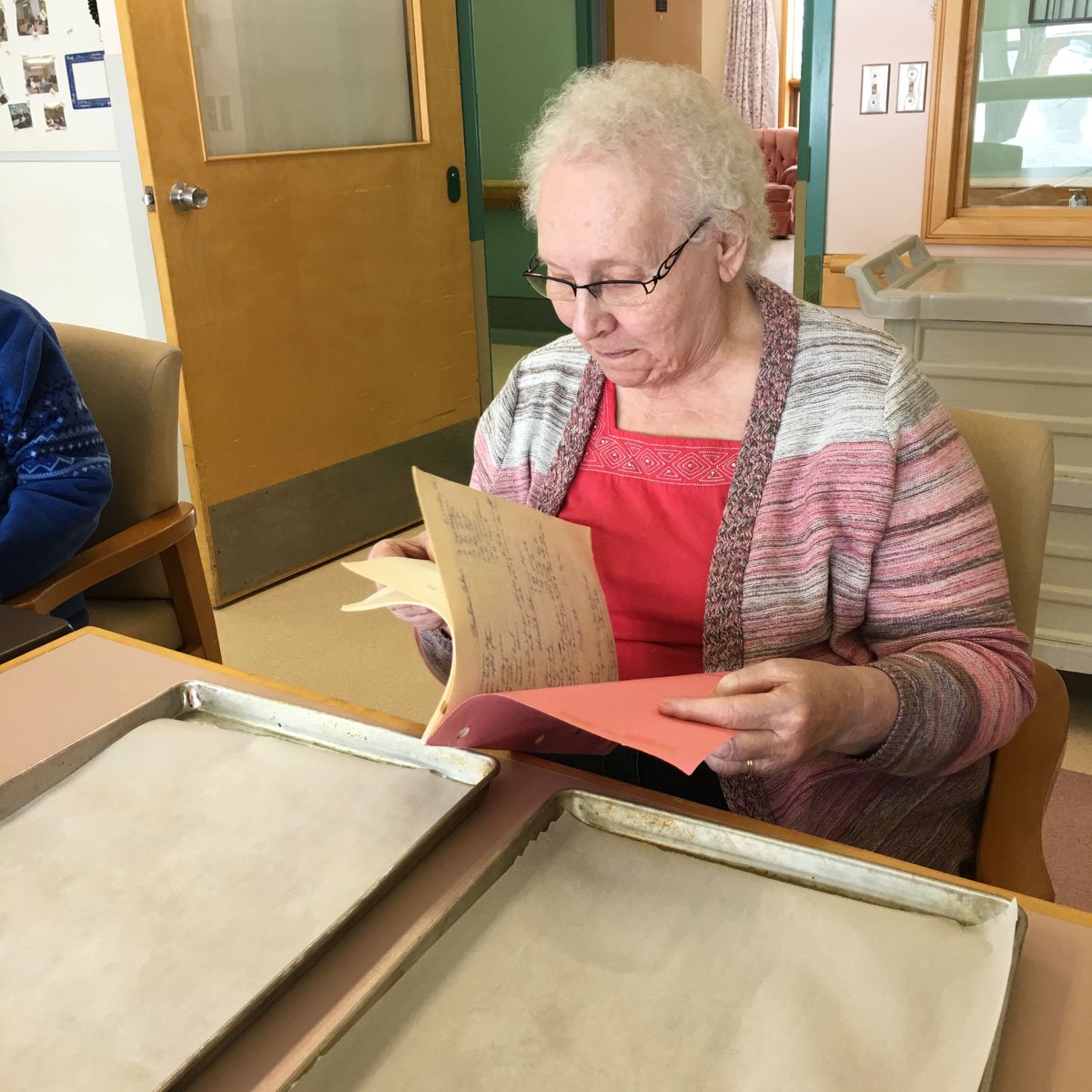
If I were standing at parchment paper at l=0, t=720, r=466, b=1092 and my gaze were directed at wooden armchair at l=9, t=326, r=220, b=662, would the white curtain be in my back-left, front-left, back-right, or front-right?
front-right

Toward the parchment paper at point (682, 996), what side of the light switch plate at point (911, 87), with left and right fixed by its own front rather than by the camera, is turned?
front

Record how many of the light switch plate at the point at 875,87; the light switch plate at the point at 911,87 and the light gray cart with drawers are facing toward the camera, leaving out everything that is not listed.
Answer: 3

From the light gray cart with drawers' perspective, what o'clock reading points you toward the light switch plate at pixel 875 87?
The light switch plate is roughly at 5 o'clock from the light gray cart with drawers.

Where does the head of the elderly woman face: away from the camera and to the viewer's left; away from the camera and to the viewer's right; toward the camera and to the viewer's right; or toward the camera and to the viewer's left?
toward the camera and to the viewer's left

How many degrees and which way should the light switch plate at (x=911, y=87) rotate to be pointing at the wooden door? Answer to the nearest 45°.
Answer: approximately 90° to its right

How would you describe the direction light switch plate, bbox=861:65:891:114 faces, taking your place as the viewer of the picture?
facing the viewer

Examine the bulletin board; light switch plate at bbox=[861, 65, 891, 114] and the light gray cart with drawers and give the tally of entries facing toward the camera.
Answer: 3

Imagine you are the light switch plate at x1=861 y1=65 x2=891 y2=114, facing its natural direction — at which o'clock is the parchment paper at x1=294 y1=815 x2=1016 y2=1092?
The parchment paper is roughly at 12 o'clock from the light switch plate.

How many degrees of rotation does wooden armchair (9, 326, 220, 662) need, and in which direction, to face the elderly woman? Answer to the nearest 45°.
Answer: approximately 90° to its left

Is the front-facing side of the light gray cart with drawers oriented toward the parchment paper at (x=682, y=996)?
yes

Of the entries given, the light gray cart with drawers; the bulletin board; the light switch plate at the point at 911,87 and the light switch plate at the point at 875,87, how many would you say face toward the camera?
4

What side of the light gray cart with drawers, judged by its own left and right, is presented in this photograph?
front

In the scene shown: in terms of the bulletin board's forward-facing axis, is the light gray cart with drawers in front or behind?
in front
